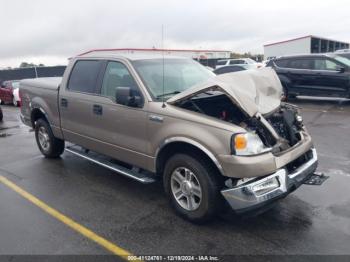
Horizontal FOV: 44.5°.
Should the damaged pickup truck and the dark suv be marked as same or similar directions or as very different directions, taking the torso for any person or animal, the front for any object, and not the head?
same or similar directions

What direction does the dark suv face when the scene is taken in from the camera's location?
facing to the right of the viewer

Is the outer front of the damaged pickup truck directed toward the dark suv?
no

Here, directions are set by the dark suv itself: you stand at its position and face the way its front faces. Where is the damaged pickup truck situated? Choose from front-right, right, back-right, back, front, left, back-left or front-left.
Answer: right

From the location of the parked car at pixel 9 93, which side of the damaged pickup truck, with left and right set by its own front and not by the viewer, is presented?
back

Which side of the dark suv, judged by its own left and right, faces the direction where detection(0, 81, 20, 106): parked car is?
back

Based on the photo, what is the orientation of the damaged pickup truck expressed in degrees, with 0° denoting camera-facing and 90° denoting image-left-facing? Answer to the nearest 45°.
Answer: approximately 315°

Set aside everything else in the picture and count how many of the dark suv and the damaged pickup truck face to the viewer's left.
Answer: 0

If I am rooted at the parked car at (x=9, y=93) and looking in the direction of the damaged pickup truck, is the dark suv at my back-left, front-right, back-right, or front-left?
front-left
